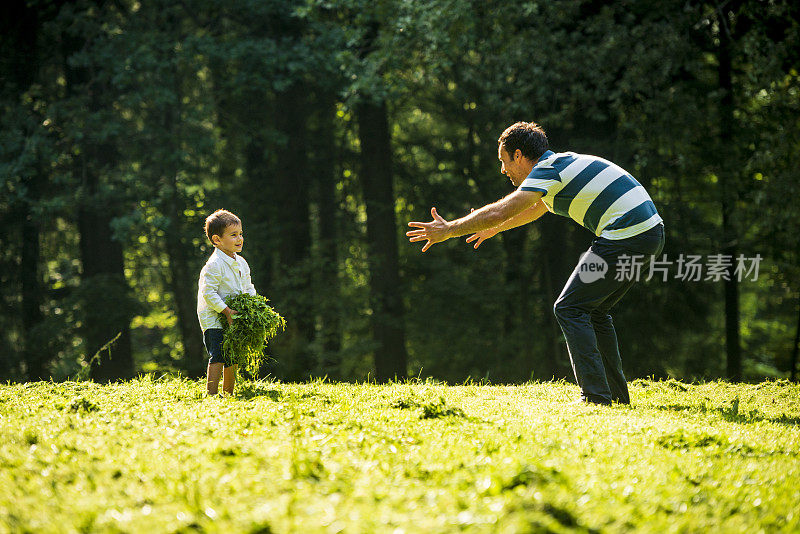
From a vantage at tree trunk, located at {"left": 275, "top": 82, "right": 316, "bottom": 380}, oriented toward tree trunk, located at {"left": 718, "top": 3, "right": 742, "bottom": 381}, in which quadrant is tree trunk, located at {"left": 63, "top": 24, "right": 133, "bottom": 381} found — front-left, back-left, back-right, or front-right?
back-right

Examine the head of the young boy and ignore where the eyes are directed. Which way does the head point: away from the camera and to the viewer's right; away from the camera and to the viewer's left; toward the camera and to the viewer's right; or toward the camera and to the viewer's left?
toward the camera and to the viewer's right

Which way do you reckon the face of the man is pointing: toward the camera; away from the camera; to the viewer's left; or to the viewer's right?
to the viewer's left

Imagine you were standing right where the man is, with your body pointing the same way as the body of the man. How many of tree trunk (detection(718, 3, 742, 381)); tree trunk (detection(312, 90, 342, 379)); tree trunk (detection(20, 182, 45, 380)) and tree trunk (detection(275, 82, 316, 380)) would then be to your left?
0

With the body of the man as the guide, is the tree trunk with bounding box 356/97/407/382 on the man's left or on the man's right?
on the man's right

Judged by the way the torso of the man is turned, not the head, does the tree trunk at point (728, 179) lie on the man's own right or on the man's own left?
on the man's own right

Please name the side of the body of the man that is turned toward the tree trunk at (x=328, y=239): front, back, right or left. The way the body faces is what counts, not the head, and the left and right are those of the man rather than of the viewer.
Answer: right

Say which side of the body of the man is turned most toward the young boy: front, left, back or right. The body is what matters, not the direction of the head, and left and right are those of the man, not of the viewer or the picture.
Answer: front

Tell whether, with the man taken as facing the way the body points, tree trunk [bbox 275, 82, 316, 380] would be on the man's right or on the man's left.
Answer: on the man's right

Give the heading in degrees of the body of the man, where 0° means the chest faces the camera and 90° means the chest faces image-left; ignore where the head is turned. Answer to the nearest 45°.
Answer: approximately 90°

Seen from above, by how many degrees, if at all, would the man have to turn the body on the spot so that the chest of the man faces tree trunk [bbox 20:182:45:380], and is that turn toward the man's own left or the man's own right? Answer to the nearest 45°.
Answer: approximately 45° to the man's own right
